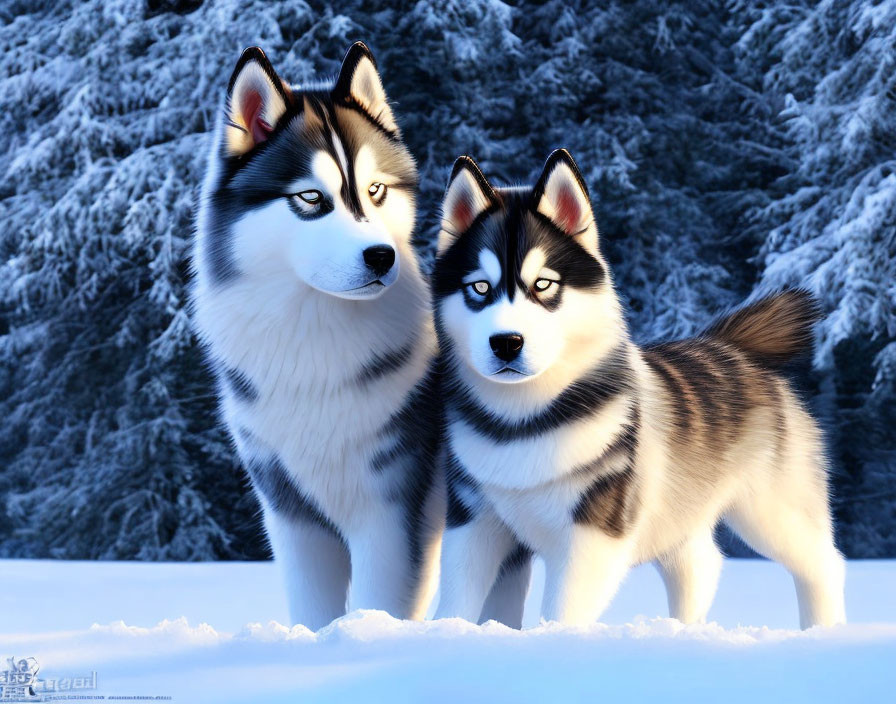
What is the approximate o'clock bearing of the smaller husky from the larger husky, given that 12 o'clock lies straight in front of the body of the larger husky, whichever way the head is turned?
The smaller husky is roughly at 10 o'clock from the larger husky.

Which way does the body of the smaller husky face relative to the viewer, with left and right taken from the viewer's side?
facing the viewer and to the left of the viewer

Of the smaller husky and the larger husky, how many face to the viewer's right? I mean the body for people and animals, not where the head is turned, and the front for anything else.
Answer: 0

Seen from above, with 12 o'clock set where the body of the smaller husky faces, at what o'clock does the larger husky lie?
The larger husky is roughly at 2 o'clock from the smaller husky.

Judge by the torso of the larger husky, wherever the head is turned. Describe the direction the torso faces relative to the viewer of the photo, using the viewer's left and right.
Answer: facing the viewer
